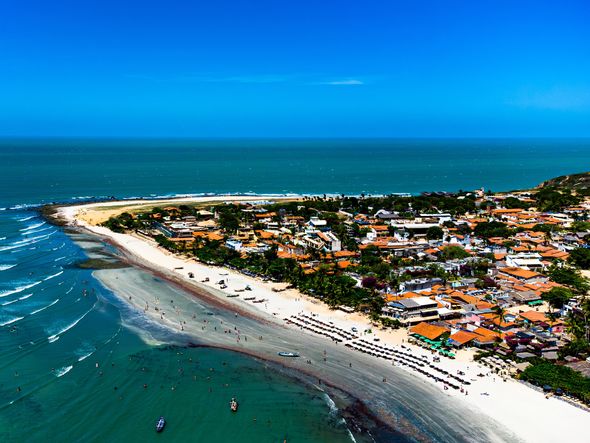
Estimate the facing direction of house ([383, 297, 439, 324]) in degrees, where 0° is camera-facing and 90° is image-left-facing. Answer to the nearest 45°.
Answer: approximately 45°

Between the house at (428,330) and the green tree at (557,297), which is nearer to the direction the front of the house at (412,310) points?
the house

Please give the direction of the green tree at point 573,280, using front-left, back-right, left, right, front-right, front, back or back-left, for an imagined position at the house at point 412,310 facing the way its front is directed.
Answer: back

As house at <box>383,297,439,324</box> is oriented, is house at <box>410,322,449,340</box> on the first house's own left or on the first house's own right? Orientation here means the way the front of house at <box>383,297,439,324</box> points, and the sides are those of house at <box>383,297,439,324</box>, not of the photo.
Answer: on the first house's own left

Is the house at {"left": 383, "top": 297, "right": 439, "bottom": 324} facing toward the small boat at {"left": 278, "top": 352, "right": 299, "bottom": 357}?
yes

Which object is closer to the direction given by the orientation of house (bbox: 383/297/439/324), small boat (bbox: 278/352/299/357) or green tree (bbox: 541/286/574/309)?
the small boat

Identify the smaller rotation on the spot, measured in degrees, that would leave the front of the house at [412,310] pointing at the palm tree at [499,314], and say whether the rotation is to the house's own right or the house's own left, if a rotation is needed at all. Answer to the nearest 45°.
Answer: approximately 135° to the house's own left

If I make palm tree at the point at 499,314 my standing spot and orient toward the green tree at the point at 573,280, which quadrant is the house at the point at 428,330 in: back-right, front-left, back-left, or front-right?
back-left

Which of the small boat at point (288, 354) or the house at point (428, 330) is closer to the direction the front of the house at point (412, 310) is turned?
the small boat
